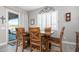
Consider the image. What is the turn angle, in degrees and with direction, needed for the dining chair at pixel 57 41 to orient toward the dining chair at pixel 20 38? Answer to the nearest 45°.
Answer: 0° — it already faces it

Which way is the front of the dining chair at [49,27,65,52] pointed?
to the viewer's left
